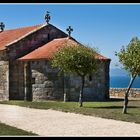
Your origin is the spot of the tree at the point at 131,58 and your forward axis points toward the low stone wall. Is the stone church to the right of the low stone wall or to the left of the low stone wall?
left

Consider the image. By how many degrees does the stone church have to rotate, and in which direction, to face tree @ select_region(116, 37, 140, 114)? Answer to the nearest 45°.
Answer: approximately 180°

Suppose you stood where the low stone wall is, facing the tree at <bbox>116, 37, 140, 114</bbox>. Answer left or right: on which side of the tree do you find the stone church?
right
